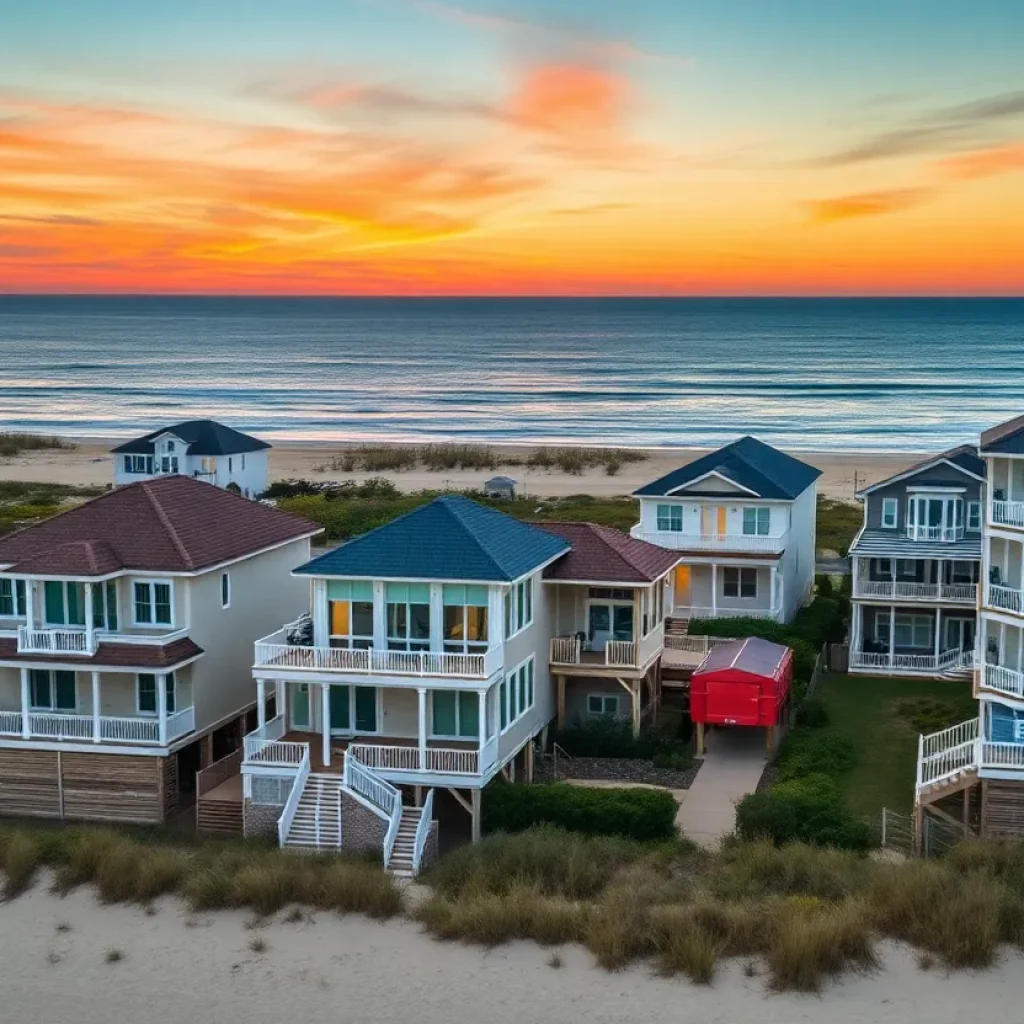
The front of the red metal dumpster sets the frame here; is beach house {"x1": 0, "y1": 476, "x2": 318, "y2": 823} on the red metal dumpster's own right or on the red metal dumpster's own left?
on the red metal dumpster's own right

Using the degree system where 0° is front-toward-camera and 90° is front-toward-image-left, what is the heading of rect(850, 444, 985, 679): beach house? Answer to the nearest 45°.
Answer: approximately 0°

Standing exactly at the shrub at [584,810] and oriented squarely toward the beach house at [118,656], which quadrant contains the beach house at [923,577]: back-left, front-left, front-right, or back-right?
back-right

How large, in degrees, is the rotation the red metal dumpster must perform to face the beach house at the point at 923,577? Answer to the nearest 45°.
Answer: approximately 135° to its left

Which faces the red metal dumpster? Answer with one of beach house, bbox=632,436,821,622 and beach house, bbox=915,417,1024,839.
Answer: beach house, bbox=632,436,821,622

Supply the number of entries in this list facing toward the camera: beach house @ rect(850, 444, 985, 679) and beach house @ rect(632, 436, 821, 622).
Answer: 2

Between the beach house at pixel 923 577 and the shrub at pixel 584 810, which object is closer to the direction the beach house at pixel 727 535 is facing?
the shrub

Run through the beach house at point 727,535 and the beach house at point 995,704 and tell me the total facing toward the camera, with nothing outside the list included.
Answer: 2

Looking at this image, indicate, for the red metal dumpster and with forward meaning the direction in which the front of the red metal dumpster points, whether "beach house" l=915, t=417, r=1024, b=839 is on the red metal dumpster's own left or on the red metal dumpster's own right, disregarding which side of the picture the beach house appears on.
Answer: on the red metal dumpster's own left

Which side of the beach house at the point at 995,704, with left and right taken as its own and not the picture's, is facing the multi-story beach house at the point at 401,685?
right
